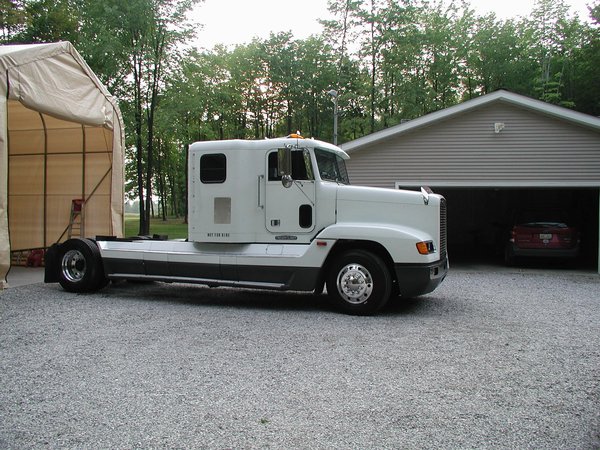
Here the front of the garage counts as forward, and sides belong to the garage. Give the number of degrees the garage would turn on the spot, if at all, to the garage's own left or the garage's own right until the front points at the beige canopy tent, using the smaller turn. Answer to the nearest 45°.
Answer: approximately 90° to the garage's own right

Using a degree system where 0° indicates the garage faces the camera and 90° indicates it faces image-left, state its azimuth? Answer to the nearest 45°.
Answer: approximately 0°

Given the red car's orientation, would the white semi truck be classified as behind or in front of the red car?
behind

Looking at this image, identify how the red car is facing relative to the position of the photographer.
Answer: facing away from the viewer

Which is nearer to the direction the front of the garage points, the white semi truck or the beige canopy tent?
the white semi truck
